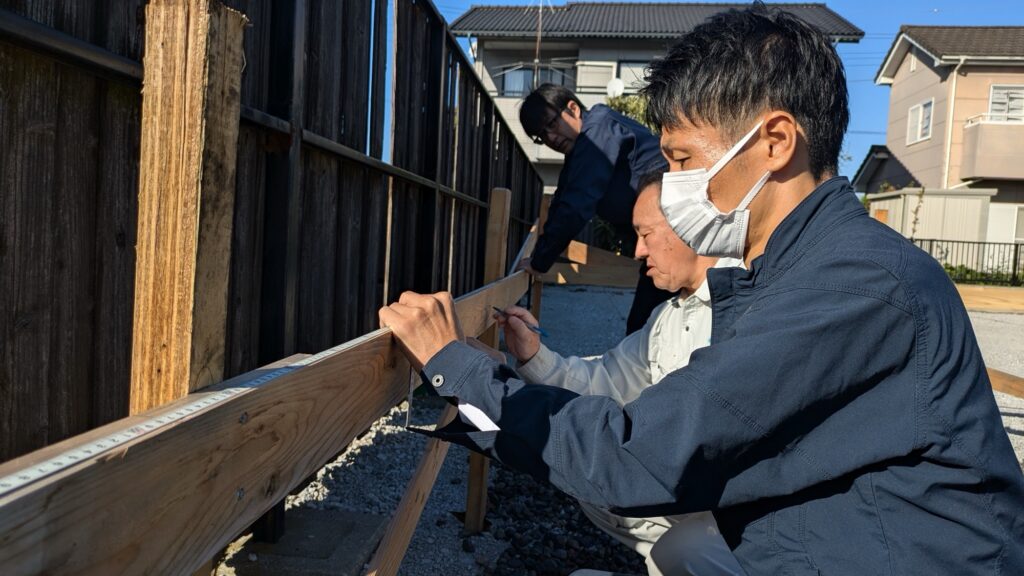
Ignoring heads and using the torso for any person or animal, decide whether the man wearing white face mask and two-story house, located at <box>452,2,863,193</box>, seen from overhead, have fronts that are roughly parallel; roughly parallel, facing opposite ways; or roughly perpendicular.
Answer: roughly perpendicular

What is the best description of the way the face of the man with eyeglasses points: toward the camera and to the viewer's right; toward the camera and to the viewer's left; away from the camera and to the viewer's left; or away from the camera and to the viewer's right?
toward the camera and to the viewer's left

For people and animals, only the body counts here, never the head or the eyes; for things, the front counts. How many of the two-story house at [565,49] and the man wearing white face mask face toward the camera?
1

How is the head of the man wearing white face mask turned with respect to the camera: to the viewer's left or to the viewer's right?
to the viewer's left

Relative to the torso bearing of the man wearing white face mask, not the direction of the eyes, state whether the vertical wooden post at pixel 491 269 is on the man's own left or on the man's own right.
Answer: on the man's own right

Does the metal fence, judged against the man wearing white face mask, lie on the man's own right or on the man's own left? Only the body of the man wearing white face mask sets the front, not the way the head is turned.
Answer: on the man's own right

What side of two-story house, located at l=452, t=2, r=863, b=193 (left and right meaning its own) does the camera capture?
front

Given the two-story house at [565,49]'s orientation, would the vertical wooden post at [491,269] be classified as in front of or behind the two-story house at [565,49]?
in front

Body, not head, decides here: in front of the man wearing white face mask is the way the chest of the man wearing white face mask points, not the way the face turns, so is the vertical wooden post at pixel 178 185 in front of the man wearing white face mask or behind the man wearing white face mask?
in front

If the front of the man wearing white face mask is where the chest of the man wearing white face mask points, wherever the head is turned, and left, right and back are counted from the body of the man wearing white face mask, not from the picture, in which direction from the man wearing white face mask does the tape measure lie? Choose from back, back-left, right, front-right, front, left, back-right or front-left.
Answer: front-left

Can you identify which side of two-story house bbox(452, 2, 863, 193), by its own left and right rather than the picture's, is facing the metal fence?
left

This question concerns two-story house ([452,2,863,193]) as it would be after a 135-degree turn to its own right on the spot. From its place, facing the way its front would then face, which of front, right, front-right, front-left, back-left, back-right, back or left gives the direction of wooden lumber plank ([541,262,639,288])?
back-left

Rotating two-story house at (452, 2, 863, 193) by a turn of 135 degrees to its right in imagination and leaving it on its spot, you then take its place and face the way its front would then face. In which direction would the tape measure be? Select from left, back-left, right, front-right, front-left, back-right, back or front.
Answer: back-left

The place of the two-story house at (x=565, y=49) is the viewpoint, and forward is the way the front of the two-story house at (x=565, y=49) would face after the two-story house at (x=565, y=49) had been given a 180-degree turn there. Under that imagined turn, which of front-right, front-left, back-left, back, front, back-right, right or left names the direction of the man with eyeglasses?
back

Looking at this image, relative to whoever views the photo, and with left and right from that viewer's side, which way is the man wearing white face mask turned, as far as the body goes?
facing to the left of the viewer

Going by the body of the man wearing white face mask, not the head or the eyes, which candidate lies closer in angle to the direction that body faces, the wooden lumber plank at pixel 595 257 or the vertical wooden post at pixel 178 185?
the vertical wooden post

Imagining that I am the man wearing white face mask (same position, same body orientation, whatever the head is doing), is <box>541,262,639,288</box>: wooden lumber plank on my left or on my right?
on my right
